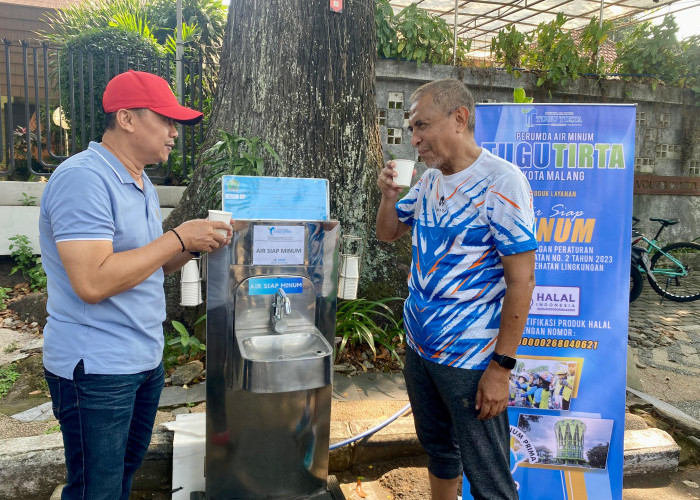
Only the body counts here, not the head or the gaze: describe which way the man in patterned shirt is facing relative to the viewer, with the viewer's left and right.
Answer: facing the viewer and to the left of the viewer

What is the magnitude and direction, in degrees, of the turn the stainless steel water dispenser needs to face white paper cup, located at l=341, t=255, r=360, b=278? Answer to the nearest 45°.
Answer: approximately 135° to its left

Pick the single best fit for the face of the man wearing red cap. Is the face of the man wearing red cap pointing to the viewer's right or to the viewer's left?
to the viewer's right

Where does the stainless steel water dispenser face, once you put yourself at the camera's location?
facing the viewer

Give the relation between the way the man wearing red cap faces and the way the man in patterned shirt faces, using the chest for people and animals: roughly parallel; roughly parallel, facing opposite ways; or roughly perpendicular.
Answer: roughly parallel, facing opposite ways

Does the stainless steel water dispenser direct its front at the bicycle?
no

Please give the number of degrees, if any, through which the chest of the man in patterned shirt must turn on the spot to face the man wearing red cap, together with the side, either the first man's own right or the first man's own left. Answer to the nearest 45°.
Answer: approximately 45° to the first man's own right

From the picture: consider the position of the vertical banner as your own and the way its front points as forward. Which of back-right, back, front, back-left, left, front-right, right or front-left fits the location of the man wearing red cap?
front-right

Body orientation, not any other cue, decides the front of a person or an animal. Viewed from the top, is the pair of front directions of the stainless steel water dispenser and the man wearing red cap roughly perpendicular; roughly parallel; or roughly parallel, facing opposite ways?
roughly perpendicular

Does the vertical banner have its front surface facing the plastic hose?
no

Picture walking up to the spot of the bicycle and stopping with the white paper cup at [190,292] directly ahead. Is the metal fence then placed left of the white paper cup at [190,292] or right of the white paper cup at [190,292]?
right

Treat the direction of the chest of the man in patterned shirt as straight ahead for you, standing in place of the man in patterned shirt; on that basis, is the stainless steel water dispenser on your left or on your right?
on your right

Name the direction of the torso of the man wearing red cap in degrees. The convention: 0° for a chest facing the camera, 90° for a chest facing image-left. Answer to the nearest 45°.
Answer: approximately 270°
